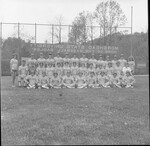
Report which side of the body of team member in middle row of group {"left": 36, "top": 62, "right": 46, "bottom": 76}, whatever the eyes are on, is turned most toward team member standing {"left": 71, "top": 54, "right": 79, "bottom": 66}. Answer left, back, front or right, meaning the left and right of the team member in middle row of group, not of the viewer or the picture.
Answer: left

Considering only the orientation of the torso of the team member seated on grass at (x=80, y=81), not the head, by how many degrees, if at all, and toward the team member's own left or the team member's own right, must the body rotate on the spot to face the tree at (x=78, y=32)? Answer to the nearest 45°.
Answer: approximately 180°

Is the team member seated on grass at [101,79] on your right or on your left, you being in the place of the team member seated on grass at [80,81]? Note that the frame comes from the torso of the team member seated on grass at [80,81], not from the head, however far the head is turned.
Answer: on your left

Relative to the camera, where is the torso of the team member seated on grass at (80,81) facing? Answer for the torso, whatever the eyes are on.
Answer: toward the camera

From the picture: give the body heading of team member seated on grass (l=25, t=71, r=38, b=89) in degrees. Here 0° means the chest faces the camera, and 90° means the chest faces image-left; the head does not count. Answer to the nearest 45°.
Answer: approximately 0°

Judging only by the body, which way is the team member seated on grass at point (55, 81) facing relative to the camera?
toward the camera

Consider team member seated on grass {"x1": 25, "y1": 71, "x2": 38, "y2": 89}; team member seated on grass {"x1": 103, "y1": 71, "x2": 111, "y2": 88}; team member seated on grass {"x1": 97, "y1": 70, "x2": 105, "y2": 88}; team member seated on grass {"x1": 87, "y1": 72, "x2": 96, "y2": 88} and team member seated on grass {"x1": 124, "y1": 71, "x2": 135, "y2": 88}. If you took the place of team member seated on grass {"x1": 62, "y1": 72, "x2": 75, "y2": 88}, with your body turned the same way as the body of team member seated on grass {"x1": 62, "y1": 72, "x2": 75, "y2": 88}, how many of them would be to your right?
1

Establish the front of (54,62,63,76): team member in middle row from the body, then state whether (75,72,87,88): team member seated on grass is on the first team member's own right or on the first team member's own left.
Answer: on the first team member's own left

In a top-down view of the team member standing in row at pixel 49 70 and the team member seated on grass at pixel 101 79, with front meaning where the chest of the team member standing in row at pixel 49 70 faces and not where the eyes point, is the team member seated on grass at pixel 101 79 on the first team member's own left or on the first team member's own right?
on the first team member's own left

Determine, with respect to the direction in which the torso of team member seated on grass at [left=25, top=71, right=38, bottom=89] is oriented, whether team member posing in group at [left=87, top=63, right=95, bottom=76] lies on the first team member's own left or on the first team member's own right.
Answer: on the first team member's own left

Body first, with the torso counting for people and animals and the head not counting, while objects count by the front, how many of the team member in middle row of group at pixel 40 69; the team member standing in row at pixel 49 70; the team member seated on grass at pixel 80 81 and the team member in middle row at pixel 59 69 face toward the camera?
4
